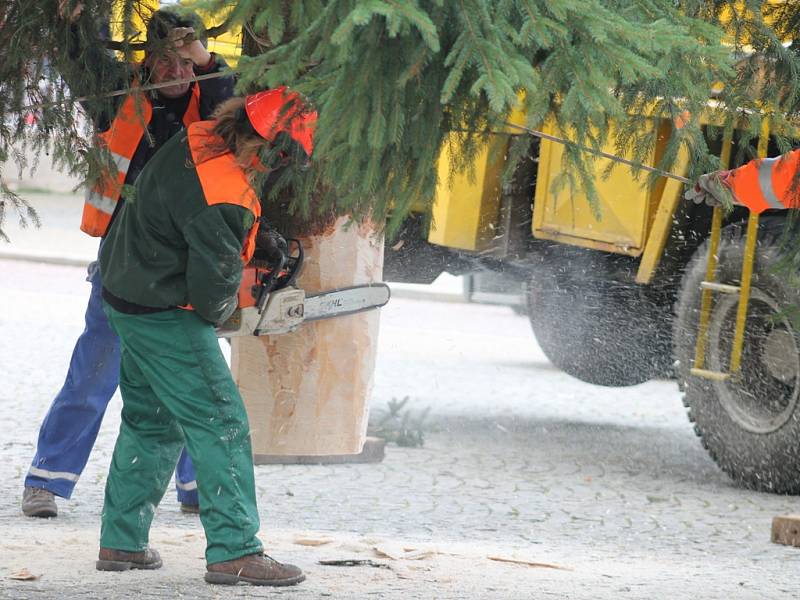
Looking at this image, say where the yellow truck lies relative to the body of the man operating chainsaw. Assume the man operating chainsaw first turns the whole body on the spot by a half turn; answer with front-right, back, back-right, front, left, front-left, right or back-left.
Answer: back-right

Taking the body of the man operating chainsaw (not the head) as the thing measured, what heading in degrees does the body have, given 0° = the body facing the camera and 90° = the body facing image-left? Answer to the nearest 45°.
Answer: approximately 270°

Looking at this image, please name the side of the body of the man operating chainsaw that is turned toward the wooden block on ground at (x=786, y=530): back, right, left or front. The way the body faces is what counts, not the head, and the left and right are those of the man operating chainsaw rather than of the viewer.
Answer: front
